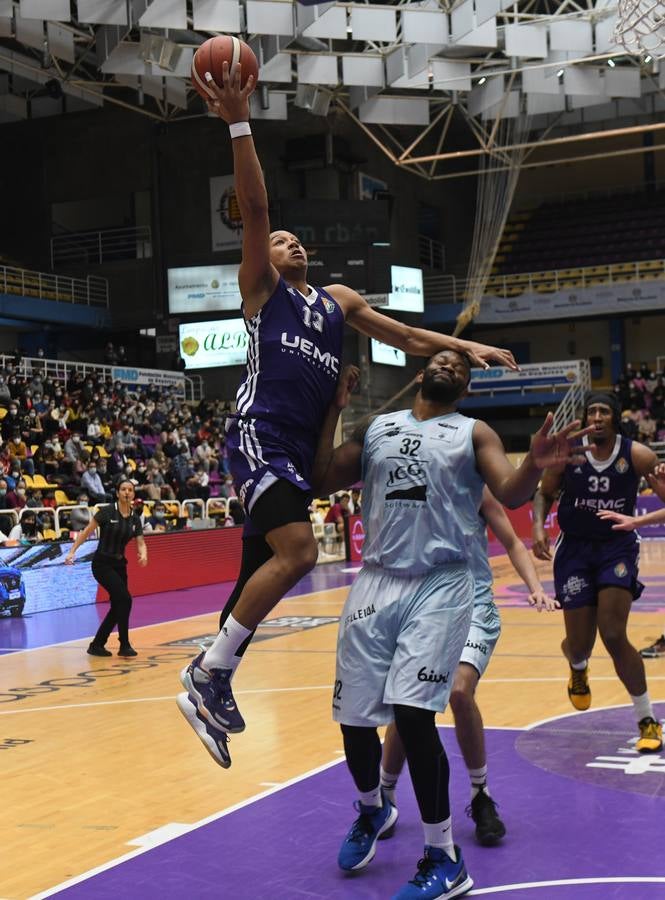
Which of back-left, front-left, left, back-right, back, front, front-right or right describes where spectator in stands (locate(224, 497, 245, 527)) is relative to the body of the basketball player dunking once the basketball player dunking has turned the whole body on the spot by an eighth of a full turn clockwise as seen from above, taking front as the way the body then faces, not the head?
back

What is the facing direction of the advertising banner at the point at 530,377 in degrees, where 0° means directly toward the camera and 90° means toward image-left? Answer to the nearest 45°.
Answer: approximately 0°

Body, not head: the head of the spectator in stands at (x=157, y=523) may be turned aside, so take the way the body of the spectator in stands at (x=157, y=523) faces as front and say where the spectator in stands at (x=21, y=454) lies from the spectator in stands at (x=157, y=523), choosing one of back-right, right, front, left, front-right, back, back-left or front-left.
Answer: back-right

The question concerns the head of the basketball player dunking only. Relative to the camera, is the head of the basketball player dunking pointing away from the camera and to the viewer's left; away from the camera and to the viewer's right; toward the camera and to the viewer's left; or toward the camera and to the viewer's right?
toward the camera and to the viewer's right

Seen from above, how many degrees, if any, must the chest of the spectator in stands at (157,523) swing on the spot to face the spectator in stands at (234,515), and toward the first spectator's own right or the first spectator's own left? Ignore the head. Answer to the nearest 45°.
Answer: approximately 135° to the first spectator's own left

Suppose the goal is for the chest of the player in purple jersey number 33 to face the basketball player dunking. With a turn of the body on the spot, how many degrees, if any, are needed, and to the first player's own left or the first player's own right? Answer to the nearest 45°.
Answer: approximately 45° to the first player's own right

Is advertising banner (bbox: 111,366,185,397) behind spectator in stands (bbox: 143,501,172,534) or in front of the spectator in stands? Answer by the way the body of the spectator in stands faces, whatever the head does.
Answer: behind

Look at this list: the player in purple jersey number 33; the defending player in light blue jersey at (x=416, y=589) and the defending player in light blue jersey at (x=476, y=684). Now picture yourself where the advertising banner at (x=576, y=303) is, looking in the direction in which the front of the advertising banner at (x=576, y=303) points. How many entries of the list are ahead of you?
3

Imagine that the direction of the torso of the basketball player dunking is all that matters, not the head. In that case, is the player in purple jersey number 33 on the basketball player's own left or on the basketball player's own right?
on the basketball player's own left
